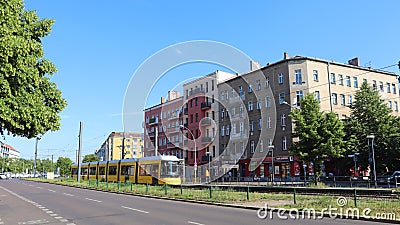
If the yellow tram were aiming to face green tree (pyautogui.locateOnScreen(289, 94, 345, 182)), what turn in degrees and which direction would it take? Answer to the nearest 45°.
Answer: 0° — it already faces it

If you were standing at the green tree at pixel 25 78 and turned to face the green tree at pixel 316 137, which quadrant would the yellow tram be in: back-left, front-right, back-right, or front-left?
front-left

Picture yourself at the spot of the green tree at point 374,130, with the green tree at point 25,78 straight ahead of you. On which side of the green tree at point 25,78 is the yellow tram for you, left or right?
right

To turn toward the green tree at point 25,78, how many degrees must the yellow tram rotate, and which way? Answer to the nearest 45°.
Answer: approximately 45° to its right

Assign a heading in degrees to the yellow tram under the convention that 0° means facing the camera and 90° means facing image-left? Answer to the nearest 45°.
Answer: approximately 315°

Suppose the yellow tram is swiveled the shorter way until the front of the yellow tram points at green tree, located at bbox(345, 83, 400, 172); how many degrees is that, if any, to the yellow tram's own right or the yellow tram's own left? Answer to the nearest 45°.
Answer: approximately 45° to the yellow tram's own left
